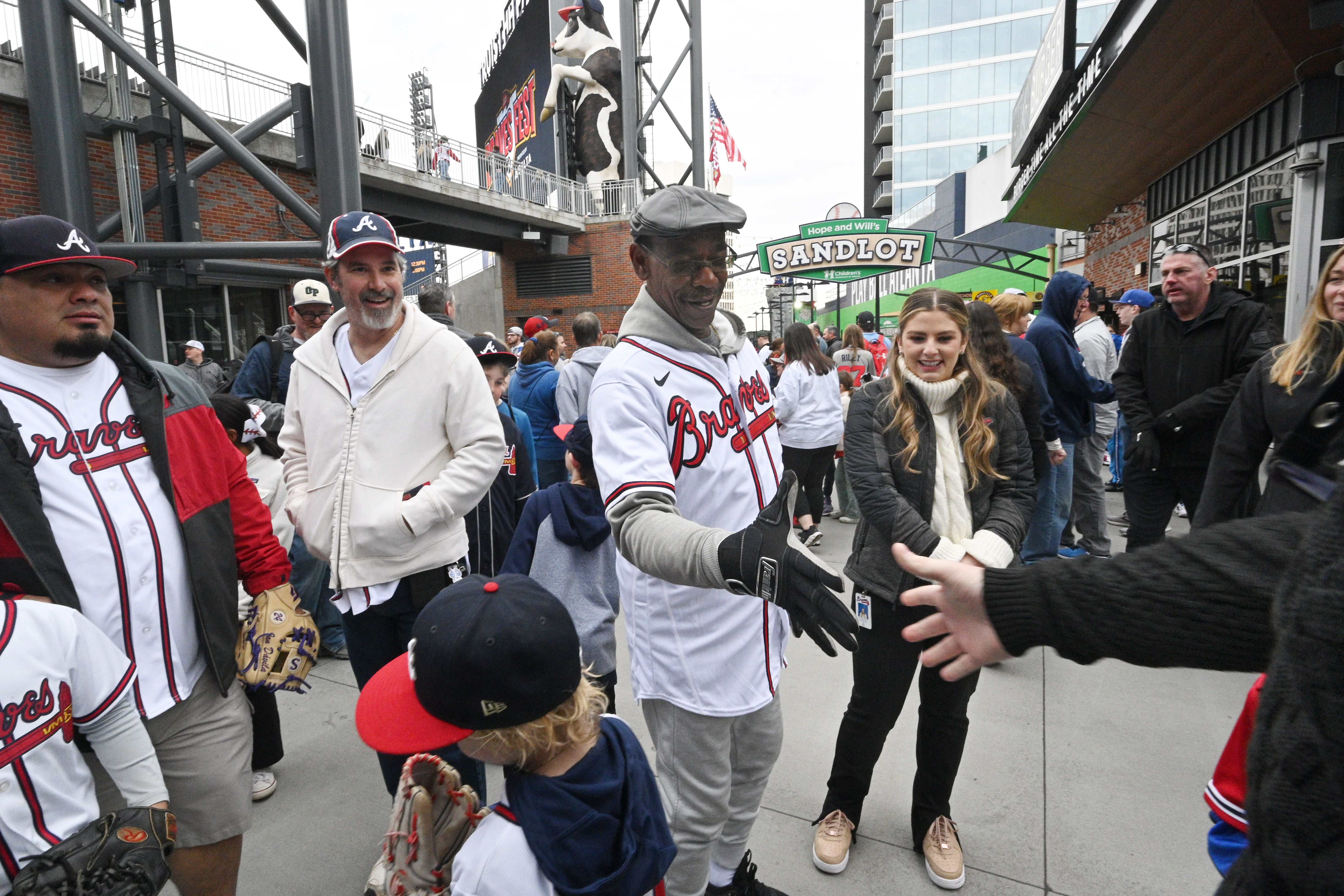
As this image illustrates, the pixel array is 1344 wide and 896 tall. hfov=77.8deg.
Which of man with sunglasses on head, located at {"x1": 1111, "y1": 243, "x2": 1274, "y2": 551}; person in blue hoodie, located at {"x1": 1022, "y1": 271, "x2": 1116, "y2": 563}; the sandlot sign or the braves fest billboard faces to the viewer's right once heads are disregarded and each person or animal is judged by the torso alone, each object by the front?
the person in blue hoodie

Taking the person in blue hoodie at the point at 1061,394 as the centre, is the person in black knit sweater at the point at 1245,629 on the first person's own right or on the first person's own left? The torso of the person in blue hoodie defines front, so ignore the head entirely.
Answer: on the first person's own right

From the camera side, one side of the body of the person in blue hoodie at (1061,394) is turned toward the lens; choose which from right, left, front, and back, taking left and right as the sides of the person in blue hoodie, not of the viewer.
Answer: right

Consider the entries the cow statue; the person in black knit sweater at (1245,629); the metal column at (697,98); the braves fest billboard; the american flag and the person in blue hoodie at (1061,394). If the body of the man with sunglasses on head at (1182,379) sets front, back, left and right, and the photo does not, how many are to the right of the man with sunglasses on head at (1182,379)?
5

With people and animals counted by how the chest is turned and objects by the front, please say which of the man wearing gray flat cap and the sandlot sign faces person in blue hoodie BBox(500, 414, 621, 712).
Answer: the sandlot sign

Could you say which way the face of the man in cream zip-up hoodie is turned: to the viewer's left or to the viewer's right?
to the viewer's right

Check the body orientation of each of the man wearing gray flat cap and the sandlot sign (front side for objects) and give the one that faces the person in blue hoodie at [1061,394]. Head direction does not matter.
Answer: the sandlot sign

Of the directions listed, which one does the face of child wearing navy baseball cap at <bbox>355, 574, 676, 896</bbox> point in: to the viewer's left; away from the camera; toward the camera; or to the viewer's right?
to the viewer's left

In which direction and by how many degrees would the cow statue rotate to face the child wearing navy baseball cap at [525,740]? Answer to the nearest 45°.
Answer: approximately 90° to its left

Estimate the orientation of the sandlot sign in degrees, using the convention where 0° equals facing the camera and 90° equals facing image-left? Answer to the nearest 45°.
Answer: approximately 0°

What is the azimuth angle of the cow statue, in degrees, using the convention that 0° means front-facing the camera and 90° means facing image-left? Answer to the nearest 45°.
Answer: approximately 90°
